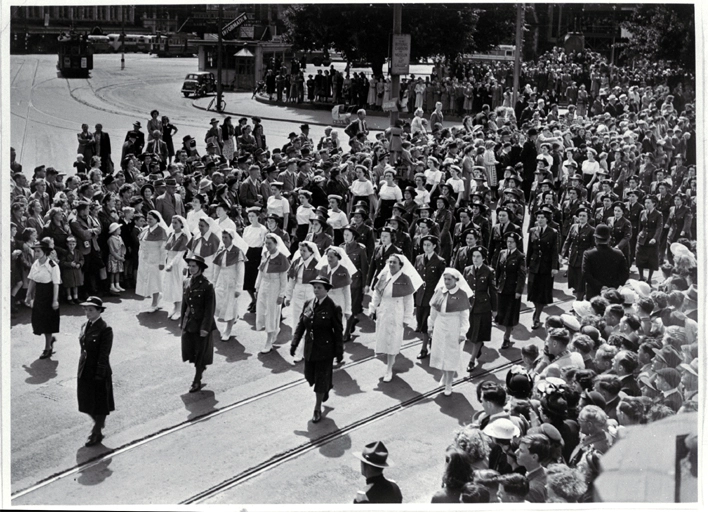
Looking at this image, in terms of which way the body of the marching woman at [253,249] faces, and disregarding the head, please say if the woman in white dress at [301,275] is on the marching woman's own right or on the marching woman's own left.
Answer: on the marching woman's own left

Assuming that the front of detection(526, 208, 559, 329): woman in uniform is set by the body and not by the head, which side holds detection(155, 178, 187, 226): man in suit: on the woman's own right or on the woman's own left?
on the woman's own right

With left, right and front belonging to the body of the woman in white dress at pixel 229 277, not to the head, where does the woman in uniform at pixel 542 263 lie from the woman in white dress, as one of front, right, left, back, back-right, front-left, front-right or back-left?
back-left

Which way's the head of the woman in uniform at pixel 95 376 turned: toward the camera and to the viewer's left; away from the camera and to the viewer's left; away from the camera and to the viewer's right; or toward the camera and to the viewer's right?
toward the camera and to the viewer's left

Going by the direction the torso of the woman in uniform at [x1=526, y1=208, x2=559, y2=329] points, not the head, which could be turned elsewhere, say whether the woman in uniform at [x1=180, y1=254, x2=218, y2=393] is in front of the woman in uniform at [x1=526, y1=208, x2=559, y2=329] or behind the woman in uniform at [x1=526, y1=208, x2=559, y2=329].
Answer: in front

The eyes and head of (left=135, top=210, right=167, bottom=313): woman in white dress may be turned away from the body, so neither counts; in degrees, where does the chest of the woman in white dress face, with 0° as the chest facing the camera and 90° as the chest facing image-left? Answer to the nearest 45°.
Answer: approximately 45°

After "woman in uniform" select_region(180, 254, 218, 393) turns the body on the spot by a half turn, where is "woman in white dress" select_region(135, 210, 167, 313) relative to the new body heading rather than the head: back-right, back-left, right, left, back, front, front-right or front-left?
front-left

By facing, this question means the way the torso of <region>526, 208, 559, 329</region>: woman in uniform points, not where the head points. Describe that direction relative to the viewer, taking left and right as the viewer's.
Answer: facing the viewer and to the left of the viewer

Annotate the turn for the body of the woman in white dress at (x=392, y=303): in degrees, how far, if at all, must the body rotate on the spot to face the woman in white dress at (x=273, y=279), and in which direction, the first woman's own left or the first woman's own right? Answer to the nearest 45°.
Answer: approximately 90° to the first woman's own right

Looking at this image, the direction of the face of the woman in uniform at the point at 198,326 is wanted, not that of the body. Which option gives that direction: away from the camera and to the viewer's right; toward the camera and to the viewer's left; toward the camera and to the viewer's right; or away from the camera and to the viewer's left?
toward the camera and to the viewer's left

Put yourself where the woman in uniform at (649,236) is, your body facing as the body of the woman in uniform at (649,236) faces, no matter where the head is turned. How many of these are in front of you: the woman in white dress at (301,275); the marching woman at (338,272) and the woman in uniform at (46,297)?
3

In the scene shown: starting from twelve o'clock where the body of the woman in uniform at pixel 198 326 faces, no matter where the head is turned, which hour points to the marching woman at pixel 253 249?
The marching woman is roughly at 5 o'clock from the woman in uniform.
